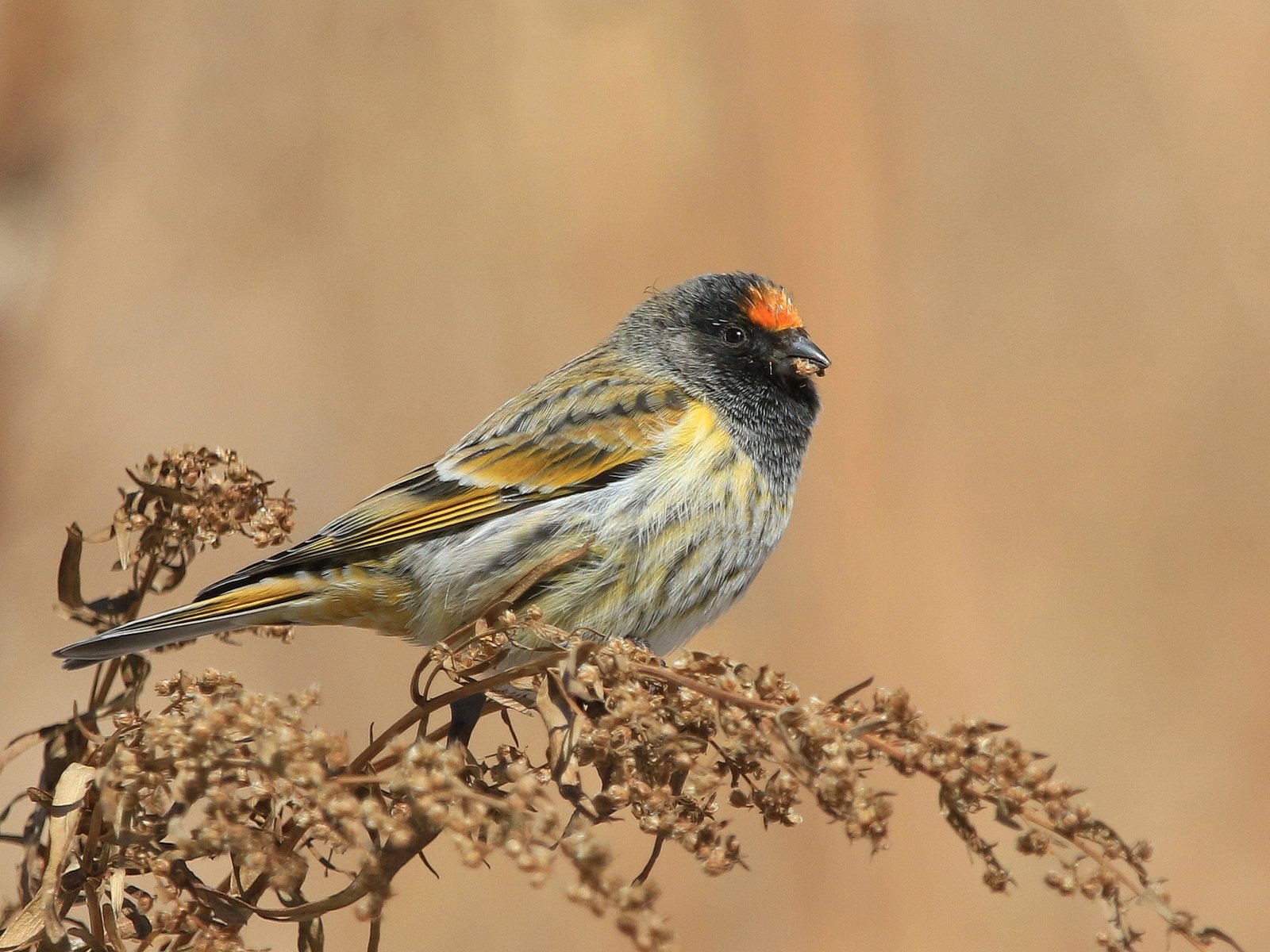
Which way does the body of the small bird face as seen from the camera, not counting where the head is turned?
to the viewer's right
